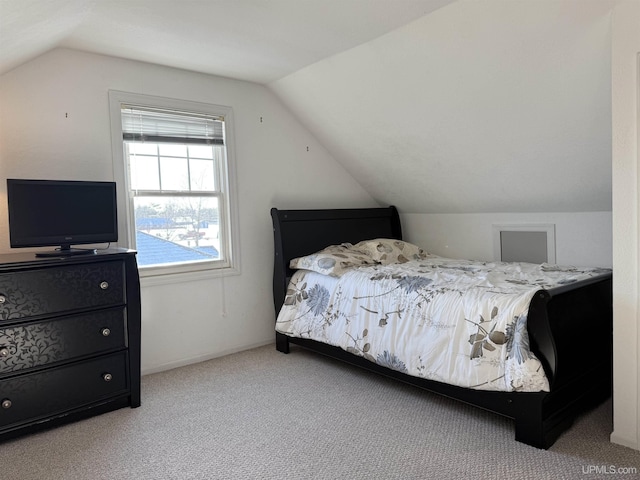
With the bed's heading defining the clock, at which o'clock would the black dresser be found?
The black dresser is roughly at 4 o'clock from the bed.

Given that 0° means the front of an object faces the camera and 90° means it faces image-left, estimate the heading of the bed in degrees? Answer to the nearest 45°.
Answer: approximately 315°

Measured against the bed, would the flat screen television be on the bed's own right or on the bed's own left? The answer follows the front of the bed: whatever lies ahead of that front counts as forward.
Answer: on the bed's own right

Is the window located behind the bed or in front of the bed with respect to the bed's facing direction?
behind
